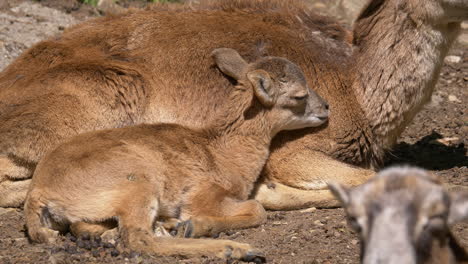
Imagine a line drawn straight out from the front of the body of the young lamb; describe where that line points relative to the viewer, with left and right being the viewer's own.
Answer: facing to the right of the viewer

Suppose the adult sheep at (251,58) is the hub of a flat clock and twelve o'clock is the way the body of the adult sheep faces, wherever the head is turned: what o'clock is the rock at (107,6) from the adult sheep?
The rock is roughly at 8 o'clock from the adult sheep.

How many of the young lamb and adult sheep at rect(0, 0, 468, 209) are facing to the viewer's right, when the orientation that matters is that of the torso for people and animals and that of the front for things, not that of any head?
2

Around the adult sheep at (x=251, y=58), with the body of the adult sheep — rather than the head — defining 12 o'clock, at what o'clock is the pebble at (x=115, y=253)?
The pebble is roughly at 4 o'clock from the adult sheep.

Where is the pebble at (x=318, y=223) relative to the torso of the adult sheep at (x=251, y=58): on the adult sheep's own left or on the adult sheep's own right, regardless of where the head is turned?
on the adult sheep's own right

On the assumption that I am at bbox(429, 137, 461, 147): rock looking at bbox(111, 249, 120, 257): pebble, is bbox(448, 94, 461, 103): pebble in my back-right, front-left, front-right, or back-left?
back-right

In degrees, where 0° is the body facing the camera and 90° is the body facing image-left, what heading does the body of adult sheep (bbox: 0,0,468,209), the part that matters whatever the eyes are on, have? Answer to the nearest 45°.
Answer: approximately 270°
